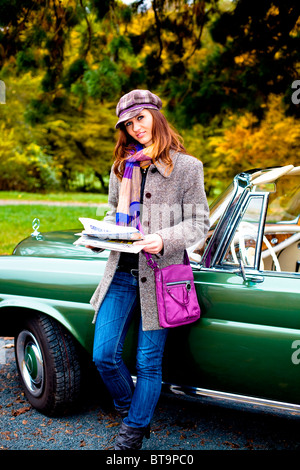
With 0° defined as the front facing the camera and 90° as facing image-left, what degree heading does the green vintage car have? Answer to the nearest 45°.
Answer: approximately 135°

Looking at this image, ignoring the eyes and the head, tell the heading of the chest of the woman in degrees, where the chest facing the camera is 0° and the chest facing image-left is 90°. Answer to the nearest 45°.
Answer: approximately 45°

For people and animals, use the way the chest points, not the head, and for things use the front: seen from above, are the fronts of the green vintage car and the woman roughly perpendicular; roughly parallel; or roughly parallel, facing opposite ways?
roughly perpendicular
